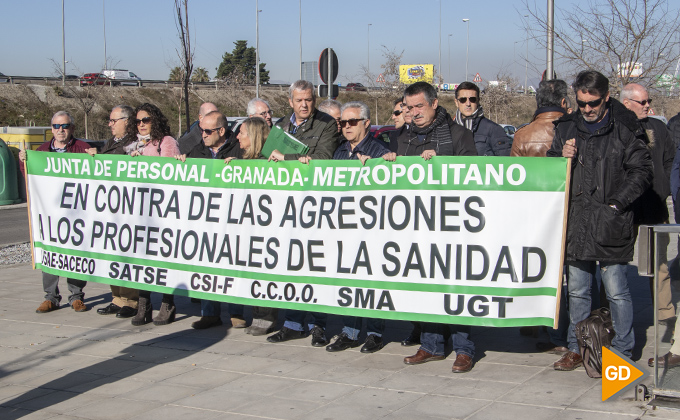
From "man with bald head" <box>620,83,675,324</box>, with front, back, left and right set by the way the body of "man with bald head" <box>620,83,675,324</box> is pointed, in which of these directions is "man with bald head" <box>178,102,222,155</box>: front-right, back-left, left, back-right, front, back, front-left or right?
back-right

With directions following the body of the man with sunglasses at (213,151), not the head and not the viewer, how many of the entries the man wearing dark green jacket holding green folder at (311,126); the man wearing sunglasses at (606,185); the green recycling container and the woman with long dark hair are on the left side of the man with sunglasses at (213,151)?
2

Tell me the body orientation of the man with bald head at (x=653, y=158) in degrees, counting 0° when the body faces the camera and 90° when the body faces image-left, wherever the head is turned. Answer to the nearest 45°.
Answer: approximately 315°

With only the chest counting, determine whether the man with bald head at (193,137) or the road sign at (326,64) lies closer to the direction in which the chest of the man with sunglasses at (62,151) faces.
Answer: the man with bald head

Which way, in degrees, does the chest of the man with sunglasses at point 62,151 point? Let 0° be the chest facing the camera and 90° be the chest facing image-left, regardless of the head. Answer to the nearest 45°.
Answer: approximately 0°

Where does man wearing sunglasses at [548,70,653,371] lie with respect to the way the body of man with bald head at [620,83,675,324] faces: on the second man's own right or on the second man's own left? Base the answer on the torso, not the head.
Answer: on the second man's own right

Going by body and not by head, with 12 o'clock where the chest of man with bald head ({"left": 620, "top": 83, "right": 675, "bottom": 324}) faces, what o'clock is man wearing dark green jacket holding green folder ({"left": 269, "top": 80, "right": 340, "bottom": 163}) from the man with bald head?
The man wearing dark green jacket holding green folder is roughly at 4 o'clock from the man with bald head.
